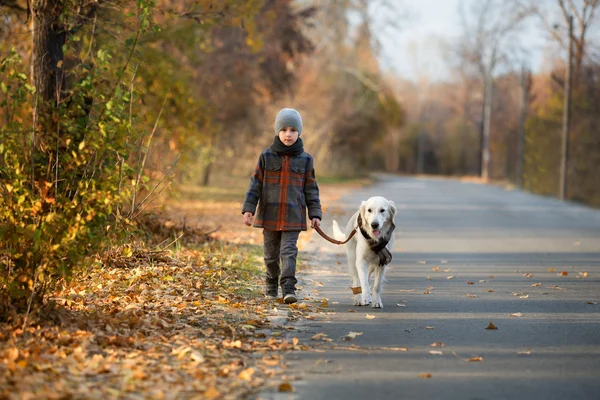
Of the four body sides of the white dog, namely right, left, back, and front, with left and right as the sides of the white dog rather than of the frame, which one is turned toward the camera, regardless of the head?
front

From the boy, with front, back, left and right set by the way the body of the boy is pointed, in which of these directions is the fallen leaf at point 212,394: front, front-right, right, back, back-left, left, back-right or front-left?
front

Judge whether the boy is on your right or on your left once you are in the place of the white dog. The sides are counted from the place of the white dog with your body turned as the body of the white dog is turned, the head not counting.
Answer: on your right

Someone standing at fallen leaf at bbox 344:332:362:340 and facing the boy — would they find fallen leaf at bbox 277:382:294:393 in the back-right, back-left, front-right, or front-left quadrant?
back-left

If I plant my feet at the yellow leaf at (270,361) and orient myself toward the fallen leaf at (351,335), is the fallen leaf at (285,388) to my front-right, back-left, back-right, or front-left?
back-right

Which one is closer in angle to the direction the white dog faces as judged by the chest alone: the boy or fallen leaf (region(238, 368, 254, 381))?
the fallen leaf

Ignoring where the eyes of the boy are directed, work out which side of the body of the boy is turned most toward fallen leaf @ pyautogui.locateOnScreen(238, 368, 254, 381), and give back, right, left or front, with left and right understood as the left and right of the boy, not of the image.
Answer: front

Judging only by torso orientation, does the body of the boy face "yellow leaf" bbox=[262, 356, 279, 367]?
yes

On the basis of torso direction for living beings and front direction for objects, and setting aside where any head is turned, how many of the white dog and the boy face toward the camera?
2

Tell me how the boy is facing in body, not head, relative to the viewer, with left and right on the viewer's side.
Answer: facing the viewer

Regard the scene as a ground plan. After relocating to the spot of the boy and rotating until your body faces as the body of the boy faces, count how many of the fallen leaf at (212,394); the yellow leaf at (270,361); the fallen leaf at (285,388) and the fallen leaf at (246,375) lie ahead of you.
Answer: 4

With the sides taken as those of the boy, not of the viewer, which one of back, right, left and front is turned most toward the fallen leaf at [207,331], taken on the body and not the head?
front

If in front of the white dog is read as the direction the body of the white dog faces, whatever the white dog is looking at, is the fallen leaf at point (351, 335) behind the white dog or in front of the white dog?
in front
